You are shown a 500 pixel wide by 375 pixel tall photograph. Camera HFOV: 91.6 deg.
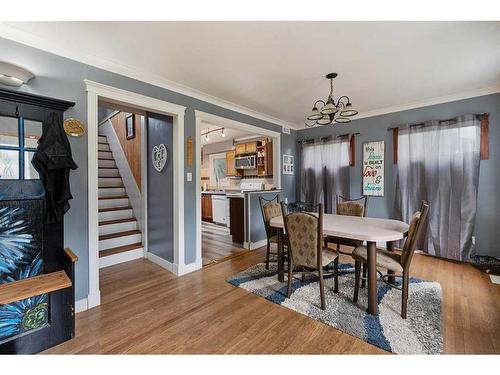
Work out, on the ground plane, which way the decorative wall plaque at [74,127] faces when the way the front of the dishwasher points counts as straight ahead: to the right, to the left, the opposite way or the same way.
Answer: to the left

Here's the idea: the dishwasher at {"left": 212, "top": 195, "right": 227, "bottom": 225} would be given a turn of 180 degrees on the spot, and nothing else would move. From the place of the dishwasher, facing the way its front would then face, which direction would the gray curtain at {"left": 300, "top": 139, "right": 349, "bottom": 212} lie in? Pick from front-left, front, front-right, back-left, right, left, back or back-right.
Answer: right

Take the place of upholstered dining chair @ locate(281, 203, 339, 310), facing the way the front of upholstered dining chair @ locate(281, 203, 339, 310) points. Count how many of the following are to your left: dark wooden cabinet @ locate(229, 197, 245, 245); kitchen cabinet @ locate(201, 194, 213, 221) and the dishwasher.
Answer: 3

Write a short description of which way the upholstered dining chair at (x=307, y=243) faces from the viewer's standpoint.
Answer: facing away from the viewer and to the right of the viewer

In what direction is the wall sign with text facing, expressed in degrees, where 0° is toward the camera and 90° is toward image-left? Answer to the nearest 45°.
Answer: approximately 0°

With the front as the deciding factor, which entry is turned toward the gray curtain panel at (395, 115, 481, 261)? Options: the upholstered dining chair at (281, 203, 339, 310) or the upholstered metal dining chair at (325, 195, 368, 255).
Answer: the upholstered dining chair at (281, 203, 339, 310)

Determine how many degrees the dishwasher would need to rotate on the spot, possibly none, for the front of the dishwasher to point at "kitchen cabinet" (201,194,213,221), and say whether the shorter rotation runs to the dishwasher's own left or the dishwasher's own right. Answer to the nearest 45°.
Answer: approximately 90° to the dishwasher's own right

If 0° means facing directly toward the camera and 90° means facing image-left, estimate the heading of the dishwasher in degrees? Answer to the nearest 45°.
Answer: approximately 45°

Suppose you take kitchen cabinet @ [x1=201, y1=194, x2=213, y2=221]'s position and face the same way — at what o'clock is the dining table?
The dining table is roughly at 10 o'clock from the kitchen cabinet.

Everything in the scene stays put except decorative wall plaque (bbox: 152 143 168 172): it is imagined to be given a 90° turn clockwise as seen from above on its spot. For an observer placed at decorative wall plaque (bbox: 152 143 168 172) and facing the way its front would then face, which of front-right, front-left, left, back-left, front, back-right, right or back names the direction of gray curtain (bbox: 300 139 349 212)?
back-right

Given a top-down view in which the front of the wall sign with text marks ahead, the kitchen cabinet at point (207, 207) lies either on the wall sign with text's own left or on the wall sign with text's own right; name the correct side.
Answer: on the wall sign with text's own right

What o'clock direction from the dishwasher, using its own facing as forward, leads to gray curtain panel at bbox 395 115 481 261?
The gray curtain panel is roughly at 9 o'clock from the dishwasher.
